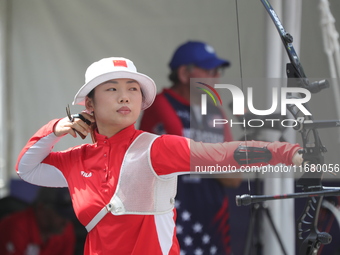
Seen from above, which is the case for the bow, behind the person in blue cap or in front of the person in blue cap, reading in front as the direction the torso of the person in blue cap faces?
in front
